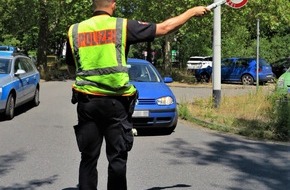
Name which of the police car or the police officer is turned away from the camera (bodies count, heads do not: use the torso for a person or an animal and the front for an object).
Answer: the police officer

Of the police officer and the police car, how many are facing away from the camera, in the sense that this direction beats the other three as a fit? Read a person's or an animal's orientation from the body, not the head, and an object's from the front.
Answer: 1

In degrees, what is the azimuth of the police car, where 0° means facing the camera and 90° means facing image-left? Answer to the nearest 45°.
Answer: approximately 45°

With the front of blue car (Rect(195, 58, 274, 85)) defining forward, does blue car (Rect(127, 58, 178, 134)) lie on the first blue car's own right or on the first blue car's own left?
on the first blue car's own left

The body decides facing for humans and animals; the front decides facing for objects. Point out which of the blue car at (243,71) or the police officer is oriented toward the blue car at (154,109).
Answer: the police officer

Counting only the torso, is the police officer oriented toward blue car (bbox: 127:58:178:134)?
yes

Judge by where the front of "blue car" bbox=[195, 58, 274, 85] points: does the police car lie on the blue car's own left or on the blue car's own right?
on the blue car's own left

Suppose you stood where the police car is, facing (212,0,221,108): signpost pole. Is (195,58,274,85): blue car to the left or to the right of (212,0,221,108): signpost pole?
left

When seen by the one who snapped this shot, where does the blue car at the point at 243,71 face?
facing away from the viewer and to the left of the viewer

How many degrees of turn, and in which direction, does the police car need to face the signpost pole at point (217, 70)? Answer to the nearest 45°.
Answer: approximately 135° to its left

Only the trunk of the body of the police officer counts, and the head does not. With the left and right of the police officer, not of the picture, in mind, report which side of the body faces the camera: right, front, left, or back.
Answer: back
